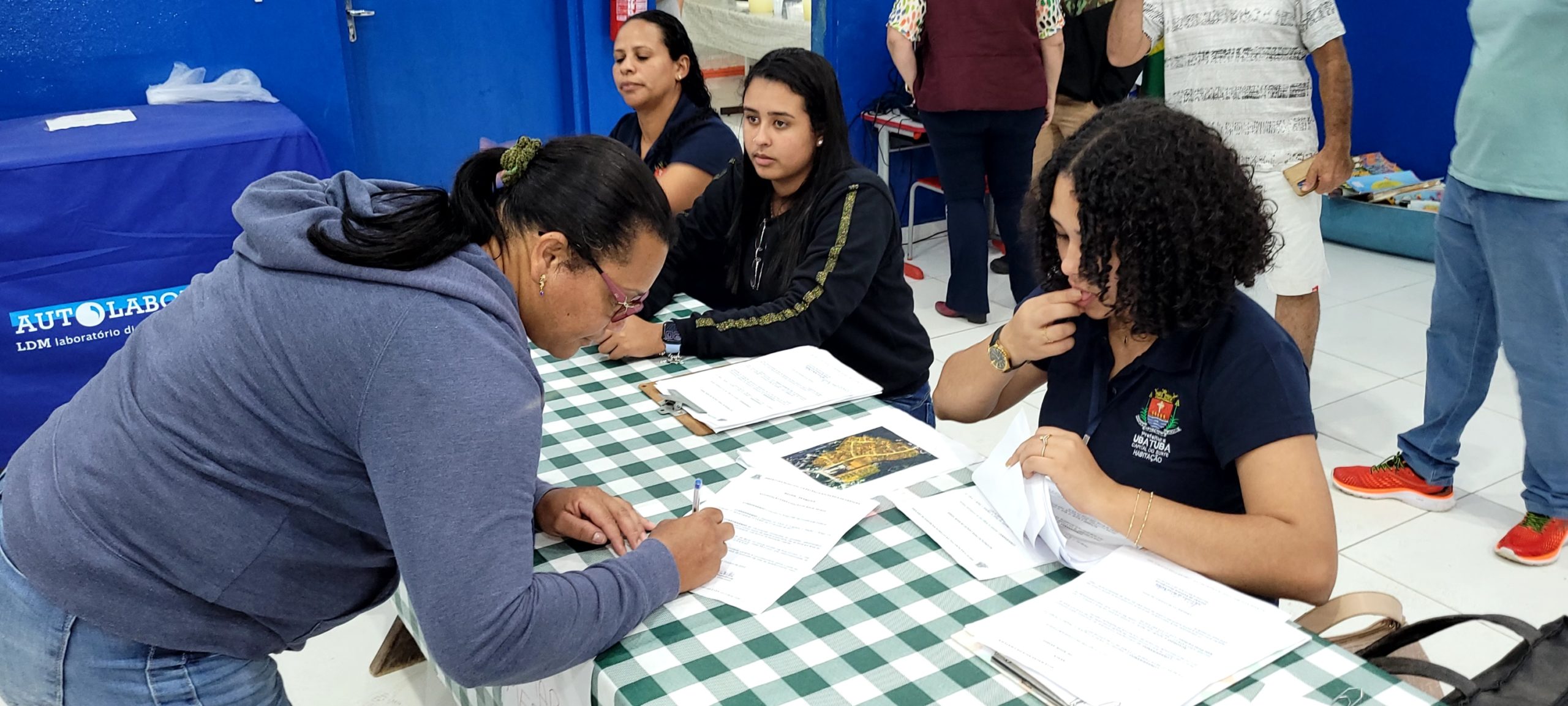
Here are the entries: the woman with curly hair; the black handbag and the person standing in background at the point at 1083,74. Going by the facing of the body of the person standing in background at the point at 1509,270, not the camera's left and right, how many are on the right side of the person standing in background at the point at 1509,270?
1

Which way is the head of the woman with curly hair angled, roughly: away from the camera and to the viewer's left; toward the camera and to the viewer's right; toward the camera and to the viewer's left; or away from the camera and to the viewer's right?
toward the camera and to the viewer's left

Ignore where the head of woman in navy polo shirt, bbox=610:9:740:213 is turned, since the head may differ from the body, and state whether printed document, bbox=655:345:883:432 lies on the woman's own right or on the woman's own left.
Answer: on the woman's own left

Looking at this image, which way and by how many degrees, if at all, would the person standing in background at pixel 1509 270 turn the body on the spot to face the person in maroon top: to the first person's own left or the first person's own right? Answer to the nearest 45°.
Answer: approximately 90° to the first person's own right

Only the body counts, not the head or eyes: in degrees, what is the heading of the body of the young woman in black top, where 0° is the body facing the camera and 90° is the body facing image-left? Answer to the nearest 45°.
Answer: approximately 45°

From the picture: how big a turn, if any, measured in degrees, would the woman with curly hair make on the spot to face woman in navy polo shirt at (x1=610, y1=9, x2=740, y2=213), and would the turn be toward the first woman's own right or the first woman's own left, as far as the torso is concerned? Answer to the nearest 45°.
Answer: approximately 90° to the first woman's own right

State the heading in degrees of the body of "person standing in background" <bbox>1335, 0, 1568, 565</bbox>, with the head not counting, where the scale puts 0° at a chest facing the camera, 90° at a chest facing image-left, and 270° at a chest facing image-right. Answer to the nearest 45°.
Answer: approximately 45°

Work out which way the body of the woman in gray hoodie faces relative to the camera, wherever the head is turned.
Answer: to the viewer's right

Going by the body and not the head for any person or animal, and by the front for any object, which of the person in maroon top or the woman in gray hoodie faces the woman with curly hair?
the woman in gray hoodie

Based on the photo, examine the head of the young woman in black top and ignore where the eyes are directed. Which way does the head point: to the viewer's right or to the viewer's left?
to the viewer's left

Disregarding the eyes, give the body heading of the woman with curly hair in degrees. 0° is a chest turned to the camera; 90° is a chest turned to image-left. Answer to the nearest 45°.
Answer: approximately 45°

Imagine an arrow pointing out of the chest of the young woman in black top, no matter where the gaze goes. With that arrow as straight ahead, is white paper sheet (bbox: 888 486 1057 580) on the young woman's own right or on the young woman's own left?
on the young woman's own left
